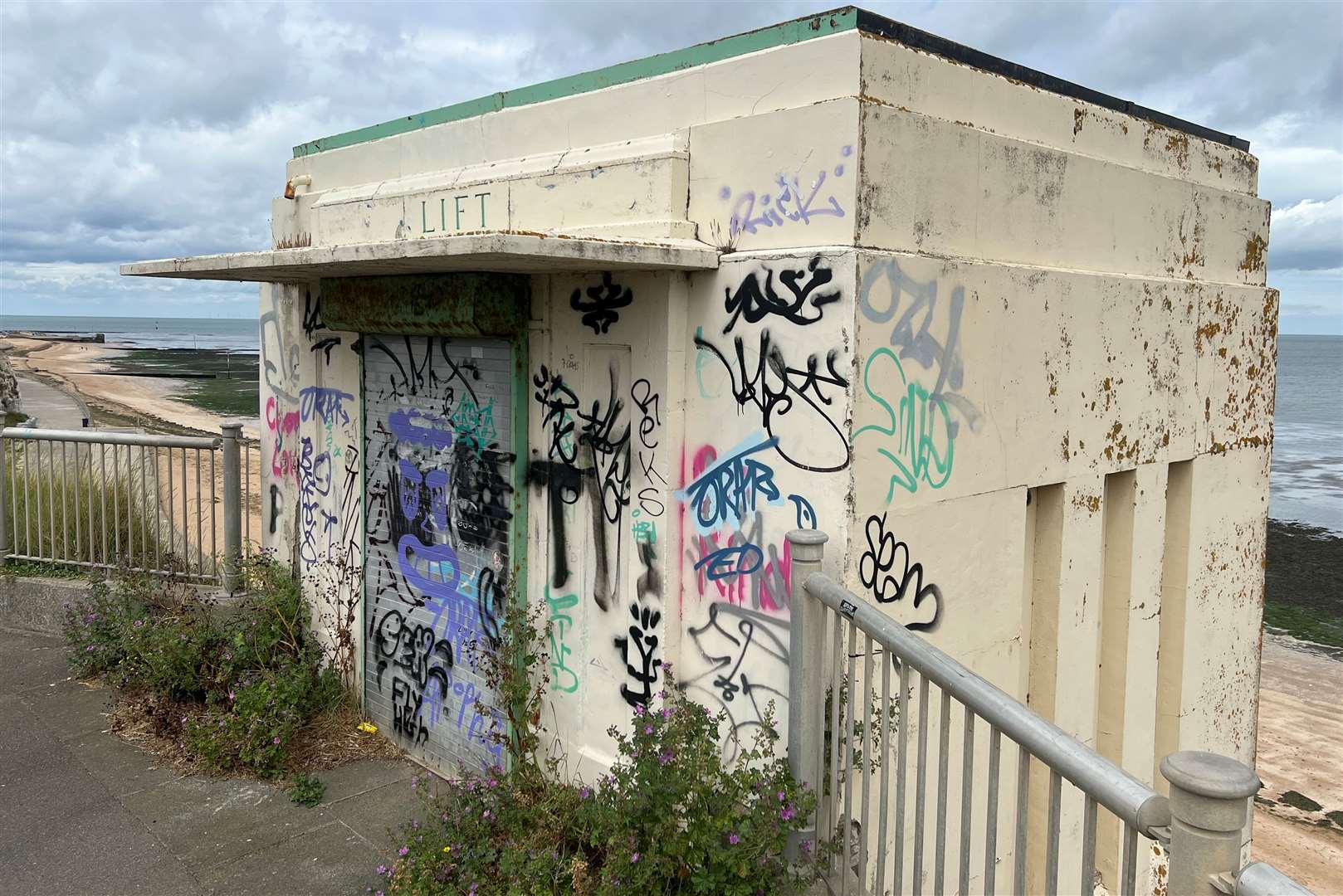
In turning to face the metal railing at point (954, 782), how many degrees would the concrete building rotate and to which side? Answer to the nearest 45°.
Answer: approximately 45° to its left

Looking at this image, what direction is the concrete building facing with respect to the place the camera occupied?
facing the viewer and to the left of the viewer

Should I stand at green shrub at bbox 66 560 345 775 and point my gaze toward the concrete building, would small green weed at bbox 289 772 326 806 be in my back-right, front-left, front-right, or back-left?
front-right

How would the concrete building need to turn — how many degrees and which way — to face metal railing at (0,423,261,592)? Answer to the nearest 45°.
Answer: approximately 90° to its right
